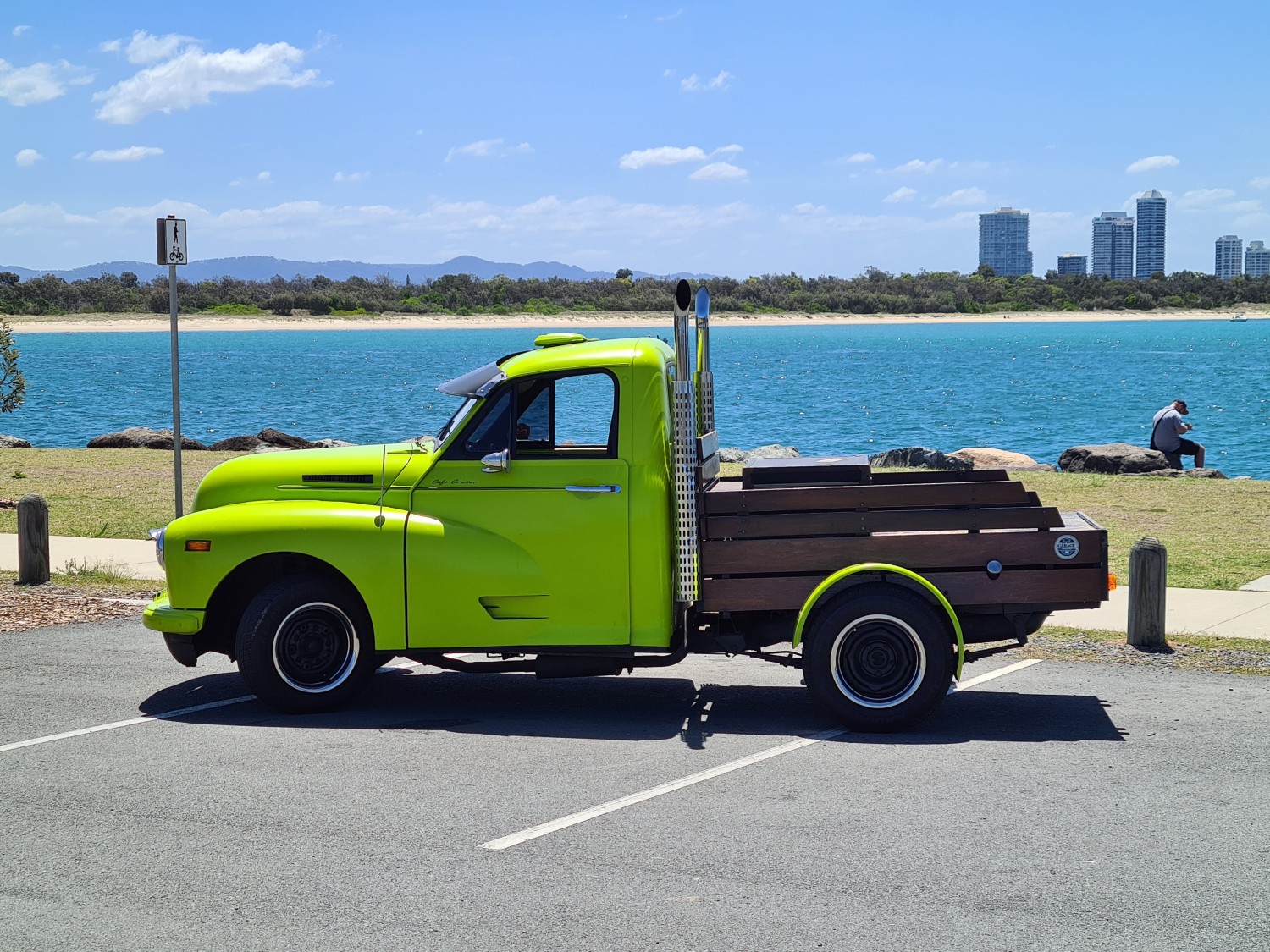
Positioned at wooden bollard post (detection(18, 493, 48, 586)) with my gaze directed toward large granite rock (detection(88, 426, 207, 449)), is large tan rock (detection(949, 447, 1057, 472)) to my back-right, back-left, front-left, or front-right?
front-right

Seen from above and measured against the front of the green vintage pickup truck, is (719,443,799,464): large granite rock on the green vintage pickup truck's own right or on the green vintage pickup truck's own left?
on the green vintage pickup truck's own right

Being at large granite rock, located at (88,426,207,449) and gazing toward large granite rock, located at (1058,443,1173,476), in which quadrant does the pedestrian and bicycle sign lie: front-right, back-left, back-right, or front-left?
front-right

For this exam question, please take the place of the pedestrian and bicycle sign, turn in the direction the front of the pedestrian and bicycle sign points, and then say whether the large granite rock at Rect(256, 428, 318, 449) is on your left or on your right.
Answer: on your left

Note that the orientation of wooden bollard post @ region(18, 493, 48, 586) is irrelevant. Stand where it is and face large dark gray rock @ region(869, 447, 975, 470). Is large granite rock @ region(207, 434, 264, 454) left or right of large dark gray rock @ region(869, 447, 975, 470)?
left

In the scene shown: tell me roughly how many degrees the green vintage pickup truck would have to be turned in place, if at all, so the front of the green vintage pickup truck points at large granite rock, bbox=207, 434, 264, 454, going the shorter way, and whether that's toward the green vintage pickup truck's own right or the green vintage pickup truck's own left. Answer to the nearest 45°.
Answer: approximately 90° to the green vintage pickup truck's own right

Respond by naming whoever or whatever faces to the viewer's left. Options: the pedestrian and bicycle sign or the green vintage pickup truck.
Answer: the green vintage pickup truck

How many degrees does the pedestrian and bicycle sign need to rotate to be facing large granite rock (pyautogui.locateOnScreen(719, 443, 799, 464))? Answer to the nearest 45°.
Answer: approximately 90° to its left

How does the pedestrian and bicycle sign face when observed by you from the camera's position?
facing the viewer and to the right of the viewer

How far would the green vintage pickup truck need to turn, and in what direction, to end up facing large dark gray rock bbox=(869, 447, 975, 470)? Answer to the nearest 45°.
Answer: approximately 90° to its right

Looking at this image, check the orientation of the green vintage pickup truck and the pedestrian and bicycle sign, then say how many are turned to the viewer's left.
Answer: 1

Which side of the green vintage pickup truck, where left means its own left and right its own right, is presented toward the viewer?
left

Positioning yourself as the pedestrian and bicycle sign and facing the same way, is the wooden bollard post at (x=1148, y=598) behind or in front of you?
in front

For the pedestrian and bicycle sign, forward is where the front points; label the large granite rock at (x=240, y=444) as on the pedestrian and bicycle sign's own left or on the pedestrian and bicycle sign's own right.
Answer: on the pedestrian and bicycle sign's own left

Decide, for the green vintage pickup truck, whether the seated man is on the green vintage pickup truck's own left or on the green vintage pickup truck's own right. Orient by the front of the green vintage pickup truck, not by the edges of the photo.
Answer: on the green vintage pickup truck's own right
